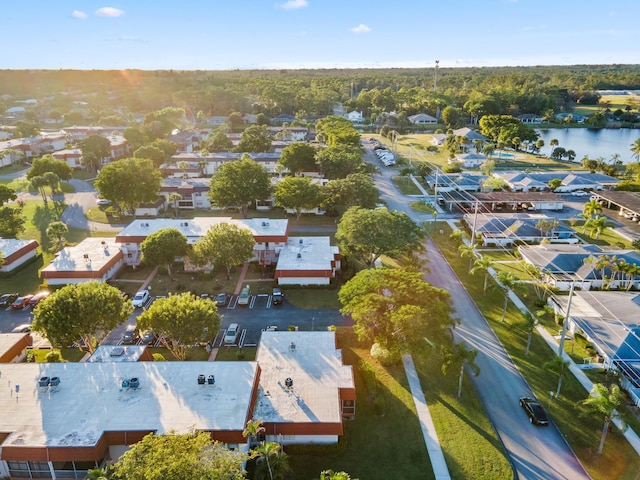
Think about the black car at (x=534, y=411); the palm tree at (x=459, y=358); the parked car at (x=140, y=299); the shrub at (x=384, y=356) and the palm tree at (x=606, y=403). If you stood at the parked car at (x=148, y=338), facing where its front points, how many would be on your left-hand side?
4

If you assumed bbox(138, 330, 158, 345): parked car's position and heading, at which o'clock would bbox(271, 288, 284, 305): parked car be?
bbox(271, 288, 284, 305): parked car is roughly at 7 o'clock from bbox(138, 330, 158, 345): parked car.

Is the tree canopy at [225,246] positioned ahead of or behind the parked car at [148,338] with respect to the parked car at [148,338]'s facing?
behind

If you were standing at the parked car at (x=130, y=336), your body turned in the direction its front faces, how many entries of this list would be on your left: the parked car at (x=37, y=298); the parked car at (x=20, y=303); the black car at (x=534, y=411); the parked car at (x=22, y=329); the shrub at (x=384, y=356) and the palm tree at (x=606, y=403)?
3

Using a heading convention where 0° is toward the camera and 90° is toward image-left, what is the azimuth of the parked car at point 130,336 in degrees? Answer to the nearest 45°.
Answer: approximately 45°

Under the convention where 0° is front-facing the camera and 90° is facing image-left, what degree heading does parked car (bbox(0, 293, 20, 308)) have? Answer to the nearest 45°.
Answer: approximately 45°

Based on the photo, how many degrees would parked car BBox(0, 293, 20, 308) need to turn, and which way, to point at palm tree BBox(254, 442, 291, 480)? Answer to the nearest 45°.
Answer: approximately 135° to its right

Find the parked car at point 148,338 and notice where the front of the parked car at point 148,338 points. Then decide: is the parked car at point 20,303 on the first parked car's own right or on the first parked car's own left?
on the first parked car's own right

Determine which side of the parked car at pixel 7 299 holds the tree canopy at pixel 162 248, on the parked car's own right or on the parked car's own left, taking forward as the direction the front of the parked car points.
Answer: on the parked car's own right
